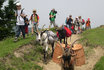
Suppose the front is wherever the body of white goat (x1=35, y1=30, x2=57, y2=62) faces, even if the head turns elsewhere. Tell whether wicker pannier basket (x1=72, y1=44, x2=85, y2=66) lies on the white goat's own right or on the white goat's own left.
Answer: on the white goat's own left

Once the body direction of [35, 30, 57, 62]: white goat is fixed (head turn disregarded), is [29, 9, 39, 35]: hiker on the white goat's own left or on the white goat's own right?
on the white goat's own right

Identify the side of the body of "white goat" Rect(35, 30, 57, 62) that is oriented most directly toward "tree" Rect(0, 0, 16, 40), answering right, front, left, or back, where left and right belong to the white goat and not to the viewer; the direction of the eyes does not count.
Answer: right

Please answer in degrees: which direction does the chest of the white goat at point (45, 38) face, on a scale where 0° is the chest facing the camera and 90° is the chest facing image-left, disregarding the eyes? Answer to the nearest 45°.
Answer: approximately 45°
